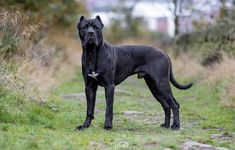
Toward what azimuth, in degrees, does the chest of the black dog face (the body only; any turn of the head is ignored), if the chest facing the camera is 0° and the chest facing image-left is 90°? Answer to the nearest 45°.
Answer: approximately 45°

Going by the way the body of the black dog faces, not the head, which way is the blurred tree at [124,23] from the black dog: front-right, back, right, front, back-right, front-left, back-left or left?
back-right

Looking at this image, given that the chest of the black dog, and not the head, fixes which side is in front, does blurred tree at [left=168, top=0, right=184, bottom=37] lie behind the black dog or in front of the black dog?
behind
